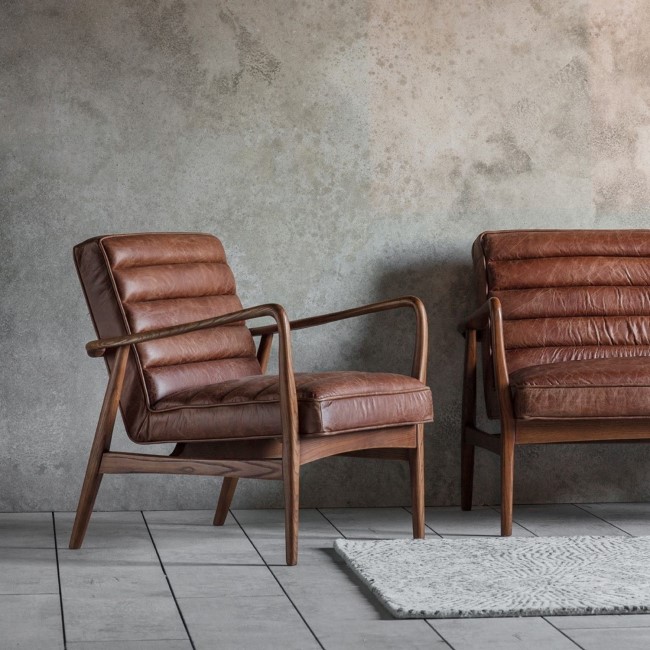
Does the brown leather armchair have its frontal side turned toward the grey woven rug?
yes

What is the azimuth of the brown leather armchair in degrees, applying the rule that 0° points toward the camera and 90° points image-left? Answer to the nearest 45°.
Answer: approximately 315°
